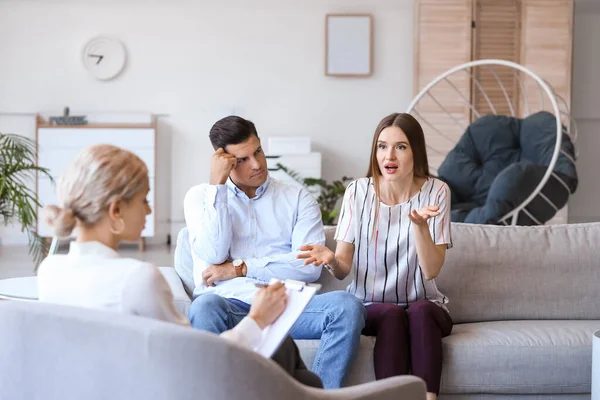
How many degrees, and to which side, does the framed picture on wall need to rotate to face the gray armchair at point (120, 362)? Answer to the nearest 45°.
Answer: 0° — it already faces it

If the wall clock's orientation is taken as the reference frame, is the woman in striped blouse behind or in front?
in front

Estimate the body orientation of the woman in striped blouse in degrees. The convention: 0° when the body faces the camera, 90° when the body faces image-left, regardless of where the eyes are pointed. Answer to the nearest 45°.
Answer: approximately 0°

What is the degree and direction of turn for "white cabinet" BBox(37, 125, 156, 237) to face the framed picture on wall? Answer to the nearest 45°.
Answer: approximately 90° to its left

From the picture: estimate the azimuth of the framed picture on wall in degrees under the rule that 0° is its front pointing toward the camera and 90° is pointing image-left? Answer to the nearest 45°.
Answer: approximately 0°

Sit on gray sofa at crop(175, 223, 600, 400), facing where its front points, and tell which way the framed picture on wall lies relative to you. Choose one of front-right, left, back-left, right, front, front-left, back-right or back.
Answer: back

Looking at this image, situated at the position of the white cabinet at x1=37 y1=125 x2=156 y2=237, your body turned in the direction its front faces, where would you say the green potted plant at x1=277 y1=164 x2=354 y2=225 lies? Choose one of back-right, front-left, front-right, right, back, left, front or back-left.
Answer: left

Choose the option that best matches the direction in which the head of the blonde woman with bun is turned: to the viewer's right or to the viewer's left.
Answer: to the viewer's right

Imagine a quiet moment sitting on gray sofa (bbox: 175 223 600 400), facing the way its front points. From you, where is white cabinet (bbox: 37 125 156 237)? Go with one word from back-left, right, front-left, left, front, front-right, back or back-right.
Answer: back-right

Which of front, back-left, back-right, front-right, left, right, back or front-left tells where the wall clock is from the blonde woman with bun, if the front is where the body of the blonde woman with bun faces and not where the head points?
front-left

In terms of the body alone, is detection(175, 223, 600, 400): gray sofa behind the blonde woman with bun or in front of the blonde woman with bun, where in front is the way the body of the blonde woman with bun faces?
in front

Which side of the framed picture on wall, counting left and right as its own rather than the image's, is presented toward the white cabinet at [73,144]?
right
